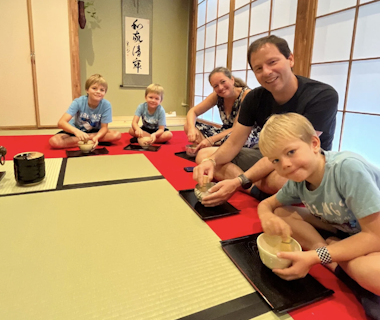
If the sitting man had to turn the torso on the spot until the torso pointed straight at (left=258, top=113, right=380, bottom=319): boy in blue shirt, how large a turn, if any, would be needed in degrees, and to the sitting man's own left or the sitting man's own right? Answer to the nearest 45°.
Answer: approximately 45° to the sitting man's own left

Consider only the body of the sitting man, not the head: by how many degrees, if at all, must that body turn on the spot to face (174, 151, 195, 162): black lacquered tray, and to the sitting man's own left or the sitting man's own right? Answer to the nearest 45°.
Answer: approximately 90° to the sitting man's own right

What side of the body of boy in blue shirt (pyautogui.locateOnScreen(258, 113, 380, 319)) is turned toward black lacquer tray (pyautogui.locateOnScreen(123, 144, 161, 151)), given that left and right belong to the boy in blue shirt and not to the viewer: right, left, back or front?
right

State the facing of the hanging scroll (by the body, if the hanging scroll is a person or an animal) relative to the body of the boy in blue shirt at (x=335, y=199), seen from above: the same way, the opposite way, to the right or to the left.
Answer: to the left

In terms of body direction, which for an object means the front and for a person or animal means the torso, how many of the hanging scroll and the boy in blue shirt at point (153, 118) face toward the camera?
2

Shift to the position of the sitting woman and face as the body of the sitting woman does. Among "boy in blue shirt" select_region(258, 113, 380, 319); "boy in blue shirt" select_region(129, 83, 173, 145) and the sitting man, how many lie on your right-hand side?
1

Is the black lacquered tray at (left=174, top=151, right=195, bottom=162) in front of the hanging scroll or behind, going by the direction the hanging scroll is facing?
in front

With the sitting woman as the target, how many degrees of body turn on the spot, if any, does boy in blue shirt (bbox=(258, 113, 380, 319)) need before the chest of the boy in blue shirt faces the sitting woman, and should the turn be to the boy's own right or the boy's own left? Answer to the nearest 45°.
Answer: approximately 90° to the boy's own right

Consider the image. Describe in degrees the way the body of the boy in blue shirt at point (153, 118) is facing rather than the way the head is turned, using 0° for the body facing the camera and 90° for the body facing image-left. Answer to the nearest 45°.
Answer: approximately 0°

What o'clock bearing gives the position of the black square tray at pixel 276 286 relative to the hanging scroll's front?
The black square tray is roughly at 12 o'clock from the hanging scroll.

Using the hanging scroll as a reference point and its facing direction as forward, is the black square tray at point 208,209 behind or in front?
in front

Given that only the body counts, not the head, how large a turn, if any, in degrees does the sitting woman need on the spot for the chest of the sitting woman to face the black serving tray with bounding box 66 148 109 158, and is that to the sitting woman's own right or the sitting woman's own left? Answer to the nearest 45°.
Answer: approximately 45° to the sitting woman's own right
